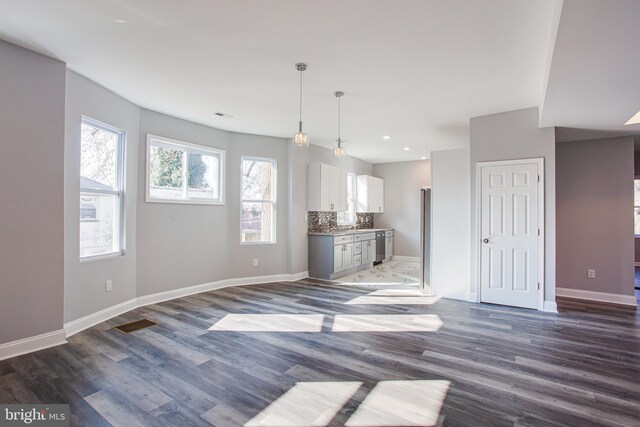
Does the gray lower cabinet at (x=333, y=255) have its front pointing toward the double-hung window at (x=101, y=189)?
no

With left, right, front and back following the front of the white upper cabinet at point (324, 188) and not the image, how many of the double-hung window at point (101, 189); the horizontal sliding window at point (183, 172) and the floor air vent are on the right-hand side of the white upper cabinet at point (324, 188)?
3

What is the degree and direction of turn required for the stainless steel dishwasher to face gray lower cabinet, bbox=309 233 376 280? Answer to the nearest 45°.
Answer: approximately 90° to its right

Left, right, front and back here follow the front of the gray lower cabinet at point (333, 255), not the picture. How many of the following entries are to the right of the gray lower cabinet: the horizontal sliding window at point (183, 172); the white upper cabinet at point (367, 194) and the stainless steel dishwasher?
1

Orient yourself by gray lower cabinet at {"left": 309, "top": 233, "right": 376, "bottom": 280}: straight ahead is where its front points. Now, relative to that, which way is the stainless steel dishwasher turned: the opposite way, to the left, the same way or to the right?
the same way

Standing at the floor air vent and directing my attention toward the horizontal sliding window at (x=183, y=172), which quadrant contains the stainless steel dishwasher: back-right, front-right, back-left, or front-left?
front-right

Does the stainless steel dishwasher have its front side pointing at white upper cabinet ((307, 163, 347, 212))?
no

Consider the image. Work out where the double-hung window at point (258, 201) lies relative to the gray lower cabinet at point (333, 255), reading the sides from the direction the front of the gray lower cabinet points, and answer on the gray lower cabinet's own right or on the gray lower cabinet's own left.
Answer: on the gray lower cabinet's own right

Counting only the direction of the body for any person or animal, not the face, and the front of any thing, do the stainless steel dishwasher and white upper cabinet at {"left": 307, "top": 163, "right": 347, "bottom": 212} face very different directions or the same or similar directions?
same or similar directions

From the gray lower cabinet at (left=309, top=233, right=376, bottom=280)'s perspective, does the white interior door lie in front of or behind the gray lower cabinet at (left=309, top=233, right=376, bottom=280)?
in front

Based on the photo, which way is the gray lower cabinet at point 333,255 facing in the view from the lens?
facing the viewer and to the right of the viewer

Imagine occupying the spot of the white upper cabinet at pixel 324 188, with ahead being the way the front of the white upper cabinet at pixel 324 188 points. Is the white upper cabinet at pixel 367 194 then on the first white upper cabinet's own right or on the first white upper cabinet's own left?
on the first white upper cabinet's own left

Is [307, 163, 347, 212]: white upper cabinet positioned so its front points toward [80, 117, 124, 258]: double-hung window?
no

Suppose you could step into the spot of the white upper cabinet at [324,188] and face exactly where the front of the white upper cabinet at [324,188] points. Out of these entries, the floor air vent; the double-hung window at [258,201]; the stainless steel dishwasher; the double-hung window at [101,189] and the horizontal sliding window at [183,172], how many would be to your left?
1

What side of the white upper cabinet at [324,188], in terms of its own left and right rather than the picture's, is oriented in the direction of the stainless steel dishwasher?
left

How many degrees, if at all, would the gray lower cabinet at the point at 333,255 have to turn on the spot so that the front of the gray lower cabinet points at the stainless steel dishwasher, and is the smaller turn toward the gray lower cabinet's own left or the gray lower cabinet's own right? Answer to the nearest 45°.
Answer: approximately 90° to the gray lower cabinet's own left

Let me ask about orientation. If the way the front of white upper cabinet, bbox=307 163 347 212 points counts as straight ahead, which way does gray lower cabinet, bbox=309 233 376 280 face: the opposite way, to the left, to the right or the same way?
the same way

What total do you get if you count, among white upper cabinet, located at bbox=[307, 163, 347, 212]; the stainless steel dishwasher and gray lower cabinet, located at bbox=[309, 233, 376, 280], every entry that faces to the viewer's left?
0
